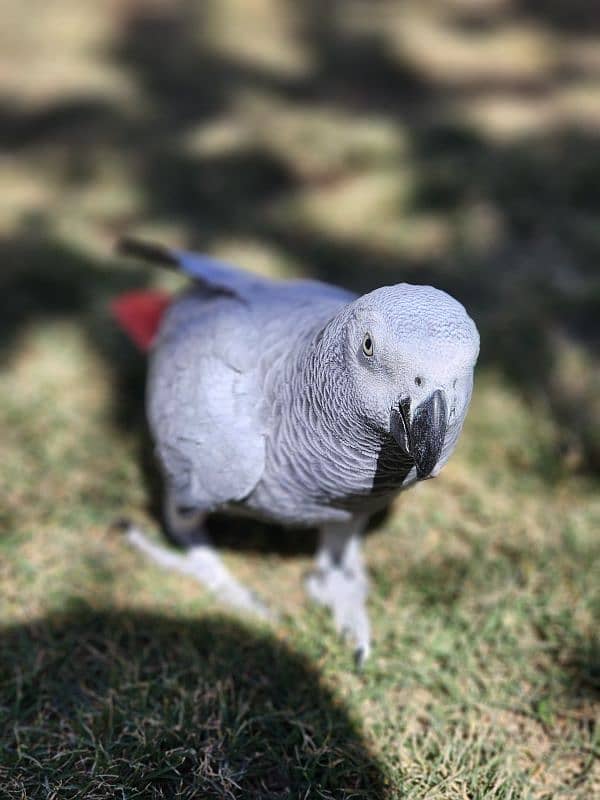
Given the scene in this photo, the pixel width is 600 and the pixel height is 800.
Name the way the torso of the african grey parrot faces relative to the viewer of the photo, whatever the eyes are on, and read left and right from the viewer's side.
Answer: facing the viewer and to the right of the viewer
